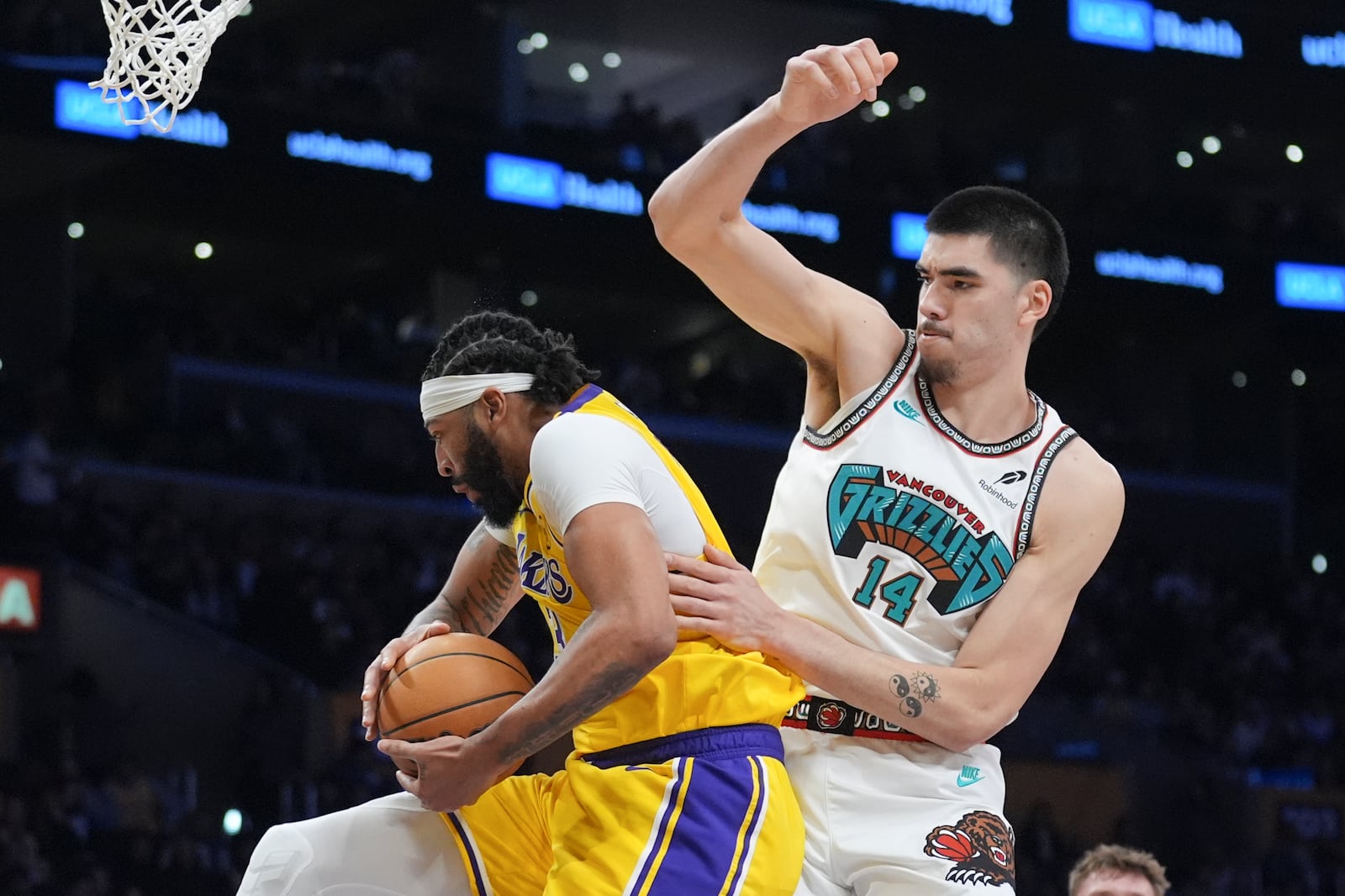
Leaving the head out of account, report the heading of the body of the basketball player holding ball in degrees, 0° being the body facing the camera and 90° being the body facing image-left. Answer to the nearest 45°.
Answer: approximately 90°

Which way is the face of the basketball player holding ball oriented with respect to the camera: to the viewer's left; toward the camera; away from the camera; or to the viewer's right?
to the viewer's left
